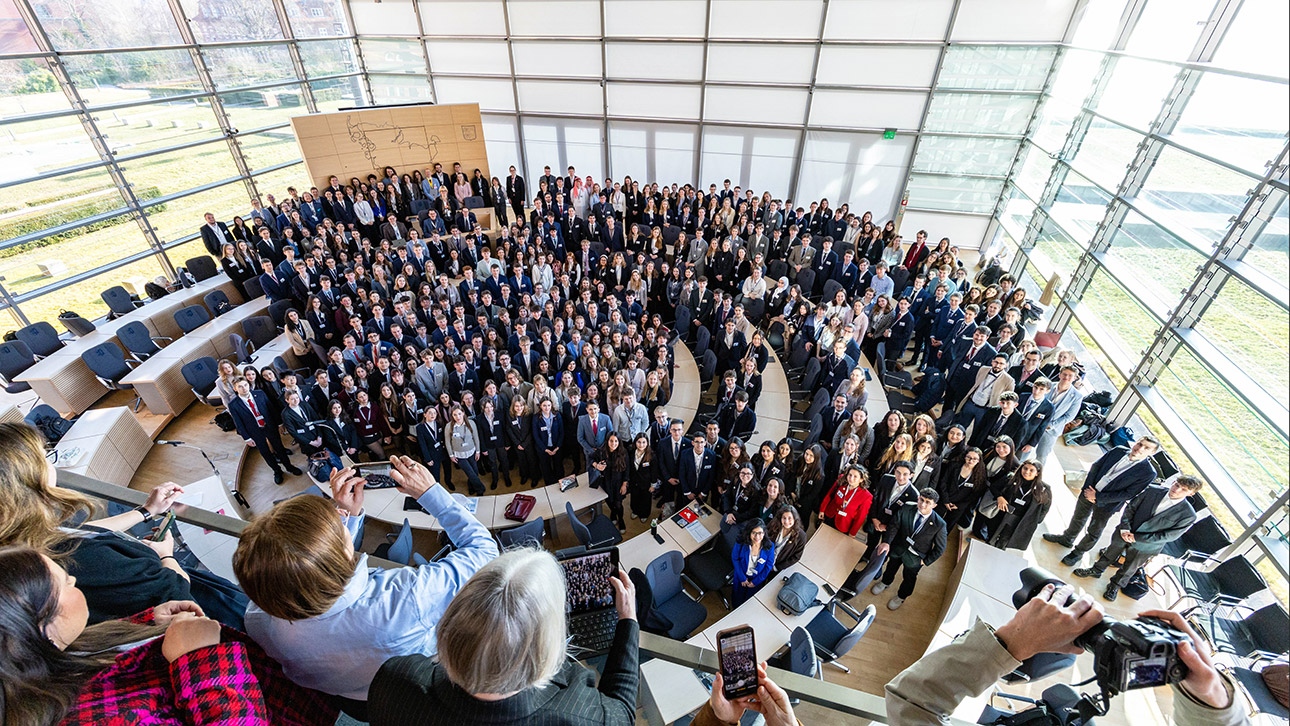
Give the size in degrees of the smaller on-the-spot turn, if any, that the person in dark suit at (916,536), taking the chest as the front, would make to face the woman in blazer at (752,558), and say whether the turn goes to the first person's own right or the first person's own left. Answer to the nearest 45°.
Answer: approximately 45° to the first person's own right

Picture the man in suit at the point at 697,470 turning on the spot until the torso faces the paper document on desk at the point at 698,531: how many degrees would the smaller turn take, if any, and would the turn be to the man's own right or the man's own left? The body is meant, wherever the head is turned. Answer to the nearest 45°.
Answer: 0° — they already face it

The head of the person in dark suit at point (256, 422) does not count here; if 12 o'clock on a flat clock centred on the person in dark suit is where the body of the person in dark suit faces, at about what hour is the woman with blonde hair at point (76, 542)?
The woman with blonde hair is roughly at 12 o'clock from the person in dark suit.

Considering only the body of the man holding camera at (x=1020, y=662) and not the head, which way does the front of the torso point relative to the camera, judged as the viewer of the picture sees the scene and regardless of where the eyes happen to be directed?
away from the camera

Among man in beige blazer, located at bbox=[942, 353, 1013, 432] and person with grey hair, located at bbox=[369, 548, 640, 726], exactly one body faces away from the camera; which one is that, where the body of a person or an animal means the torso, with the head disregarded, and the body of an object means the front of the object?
the person with grey hair

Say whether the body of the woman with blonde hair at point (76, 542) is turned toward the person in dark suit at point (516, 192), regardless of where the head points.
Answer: yes

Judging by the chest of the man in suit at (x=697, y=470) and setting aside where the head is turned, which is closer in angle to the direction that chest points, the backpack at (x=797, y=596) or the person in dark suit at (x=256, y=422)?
the backpack
